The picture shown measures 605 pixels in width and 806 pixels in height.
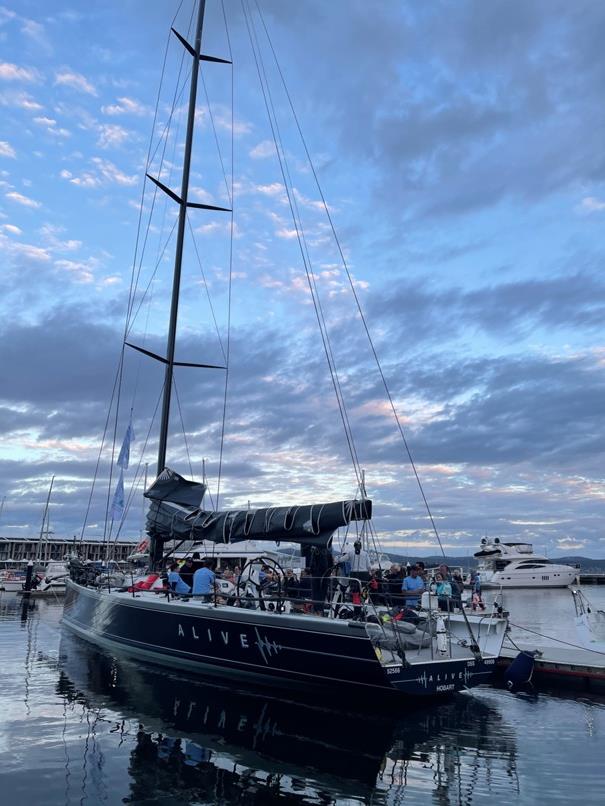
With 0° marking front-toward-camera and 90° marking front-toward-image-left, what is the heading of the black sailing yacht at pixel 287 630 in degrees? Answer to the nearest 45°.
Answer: approximately 135°
